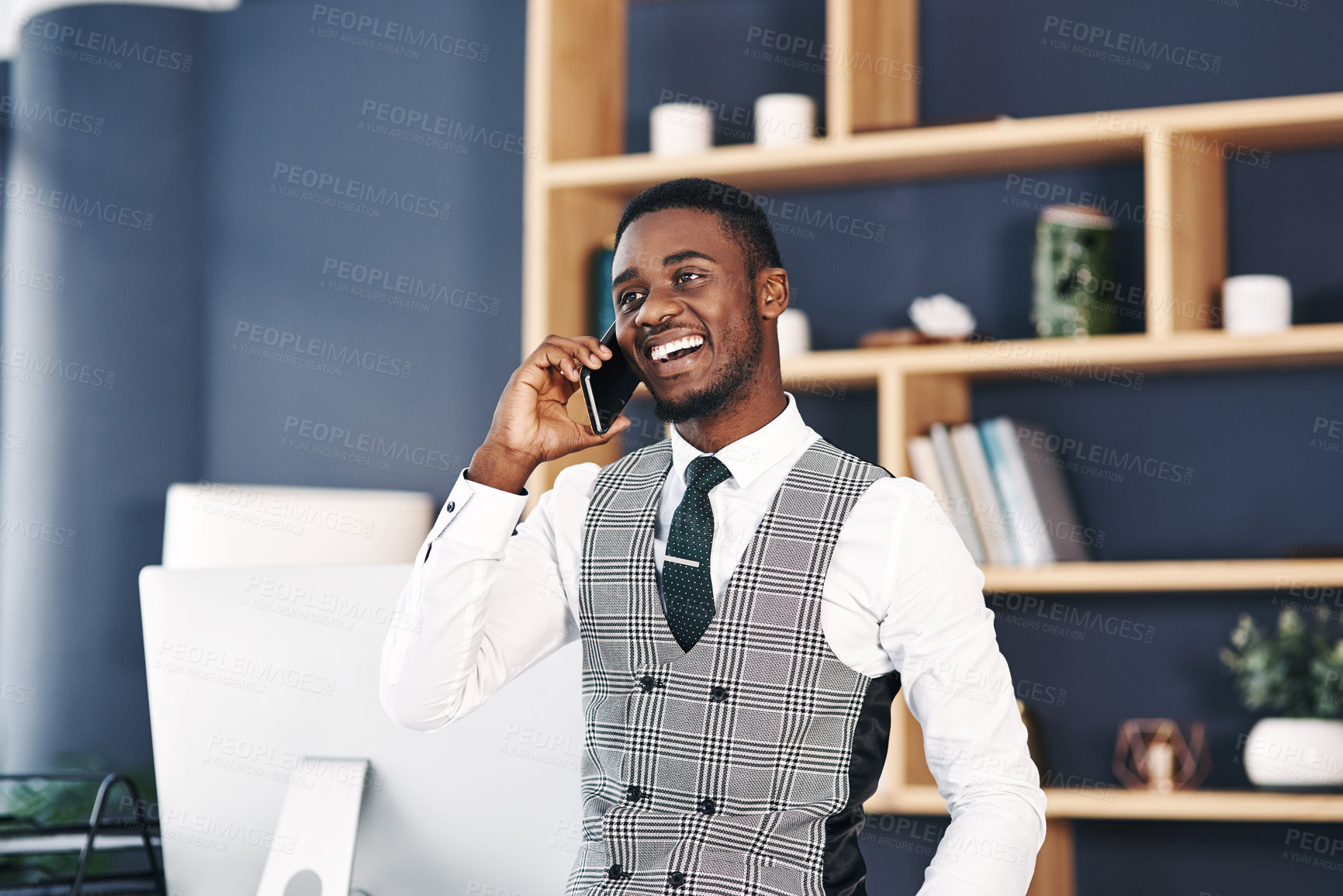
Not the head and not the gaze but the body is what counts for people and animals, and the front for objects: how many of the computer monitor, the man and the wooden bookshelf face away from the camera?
1

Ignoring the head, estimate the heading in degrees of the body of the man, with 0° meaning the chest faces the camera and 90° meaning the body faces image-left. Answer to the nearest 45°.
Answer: approximately 45°

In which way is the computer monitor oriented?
away from the camera

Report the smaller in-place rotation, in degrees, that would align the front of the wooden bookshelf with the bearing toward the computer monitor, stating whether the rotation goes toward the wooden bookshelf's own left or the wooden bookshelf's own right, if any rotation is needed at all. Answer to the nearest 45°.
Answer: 0° — it already faces it

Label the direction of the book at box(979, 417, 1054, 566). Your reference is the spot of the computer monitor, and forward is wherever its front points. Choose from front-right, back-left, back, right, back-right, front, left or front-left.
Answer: front-right

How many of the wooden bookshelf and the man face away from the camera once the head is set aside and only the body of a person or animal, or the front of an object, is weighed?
0
